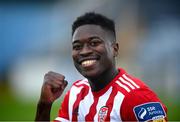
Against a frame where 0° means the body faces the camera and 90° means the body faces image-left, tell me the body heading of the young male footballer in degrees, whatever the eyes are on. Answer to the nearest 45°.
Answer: approximately 45°
